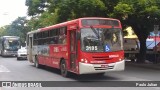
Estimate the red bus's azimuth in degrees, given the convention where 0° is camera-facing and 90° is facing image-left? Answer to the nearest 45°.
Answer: approximately 315°

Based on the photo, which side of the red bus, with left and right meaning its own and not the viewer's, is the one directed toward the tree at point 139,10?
left
